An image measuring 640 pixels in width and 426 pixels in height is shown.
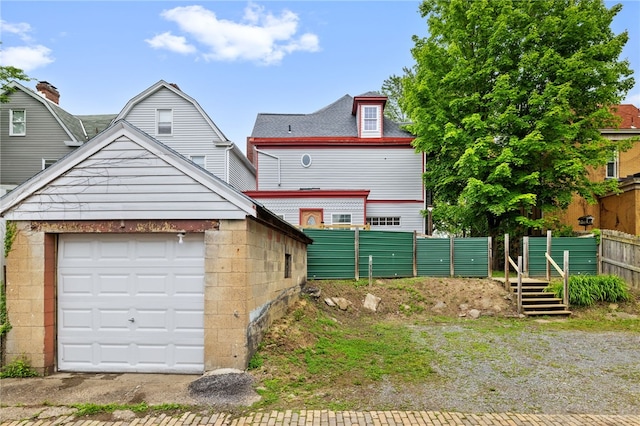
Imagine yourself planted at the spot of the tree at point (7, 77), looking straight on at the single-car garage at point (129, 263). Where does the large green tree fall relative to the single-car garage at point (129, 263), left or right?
left

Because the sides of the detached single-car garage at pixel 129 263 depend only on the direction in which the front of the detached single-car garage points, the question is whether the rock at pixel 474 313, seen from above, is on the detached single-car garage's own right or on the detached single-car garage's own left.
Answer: on the detached single-car garage's own left

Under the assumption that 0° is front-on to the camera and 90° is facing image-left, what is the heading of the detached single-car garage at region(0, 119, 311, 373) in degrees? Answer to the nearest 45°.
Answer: approximately 0°

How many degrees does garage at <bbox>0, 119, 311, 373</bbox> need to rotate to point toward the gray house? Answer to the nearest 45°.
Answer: approximately 180°

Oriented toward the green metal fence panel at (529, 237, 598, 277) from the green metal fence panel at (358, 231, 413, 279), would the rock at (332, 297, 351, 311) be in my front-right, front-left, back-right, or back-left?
back-right
